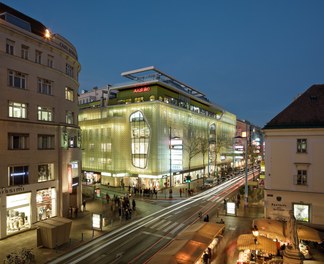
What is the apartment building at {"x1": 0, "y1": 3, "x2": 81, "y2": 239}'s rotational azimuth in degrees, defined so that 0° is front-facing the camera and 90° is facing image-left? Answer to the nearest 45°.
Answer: approximately 315°

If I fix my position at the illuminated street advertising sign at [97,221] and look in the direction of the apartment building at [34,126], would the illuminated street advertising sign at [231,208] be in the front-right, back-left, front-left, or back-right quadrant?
back-right

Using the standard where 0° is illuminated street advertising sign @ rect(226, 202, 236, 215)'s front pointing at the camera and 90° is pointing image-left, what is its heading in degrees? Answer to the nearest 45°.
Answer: approximately 0°

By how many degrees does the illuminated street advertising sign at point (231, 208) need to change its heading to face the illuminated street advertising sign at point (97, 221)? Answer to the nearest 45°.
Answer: approximately 45° to its right

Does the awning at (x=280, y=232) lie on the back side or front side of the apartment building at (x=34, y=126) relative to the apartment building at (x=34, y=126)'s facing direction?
on the front side

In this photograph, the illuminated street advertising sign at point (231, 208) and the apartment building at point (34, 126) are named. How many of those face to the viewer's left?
0

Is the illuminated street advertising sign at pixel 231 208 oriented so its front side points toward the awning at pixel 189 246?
yes

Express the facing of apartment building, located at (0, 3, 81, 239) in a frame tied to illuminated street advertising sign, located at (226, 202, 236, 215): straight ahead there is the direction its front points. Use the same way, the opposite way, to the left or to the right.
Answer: to the left

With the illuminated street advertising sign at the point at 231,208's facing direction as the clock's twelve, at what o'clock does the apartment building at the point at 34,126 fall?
The apartment building is roughly at 2 o'clock from the illuminated street advertising sign.
